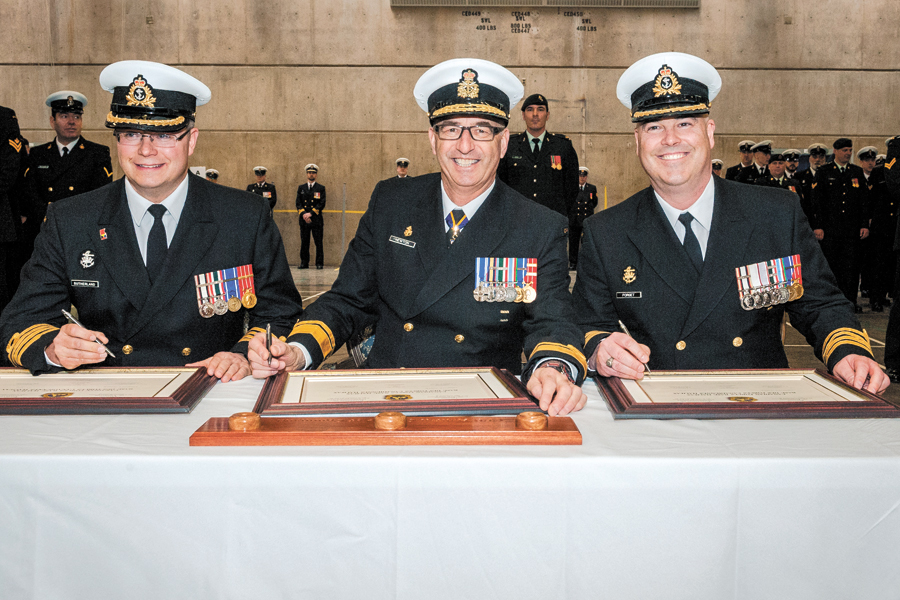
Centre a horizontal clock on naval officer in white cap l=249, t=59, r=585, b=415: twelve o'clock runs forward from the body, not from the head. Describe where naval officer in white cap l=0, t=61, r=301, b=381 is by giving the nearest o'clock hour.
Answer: naval officer in white cap l=0, t=61, r=301, b=381 is roughly at 3 o'clock from naval officer in white cap l=249, t=59, r=585, b=415.

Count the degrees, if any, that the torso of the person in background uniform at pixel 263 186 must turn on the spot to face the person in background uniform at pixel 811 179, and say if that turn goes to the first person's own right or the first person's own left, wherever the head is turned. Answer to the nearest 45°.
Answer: approximately 45° to the first person's own left

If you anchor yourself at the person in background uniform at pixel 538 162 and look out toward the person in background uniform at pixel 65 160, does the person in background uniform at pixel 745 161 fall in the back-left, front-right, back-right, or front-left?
back-right

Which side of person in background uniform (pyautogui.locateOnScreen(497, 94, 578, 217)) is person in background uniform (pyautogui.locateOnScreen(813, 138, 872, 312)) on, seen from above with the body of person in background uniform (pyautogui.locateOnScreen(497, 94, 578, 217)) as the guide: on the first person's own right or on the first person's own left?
on the first person's own left

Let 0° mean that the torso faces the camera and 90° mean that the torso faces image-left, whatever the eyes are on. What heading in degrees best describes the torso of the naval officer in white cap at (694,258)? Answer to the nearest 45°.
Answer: approximately 0°
